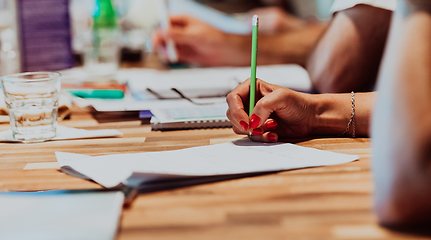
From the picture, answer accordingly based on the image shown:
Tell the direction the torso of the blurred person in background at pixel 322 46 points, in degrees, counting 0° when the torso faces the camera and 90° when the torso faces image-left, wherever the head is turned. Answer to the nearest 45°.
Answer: approximately 90°

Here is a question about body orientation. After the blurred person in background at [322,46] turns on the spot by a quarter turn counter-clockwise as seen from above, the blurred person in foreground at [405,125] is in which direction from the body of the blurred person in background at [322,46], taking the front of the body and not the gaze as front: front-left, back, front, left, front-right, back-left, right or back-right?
front

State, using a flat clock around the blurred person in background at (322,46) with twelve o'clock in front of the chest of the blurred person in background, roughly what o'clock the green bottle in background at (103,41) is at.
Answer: The green bottle in background is roughly at 1 o'clock from the blurred person in background.

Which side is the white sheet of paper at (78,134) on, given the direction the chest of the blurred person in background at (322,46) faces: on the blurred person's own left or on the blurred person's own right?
on the blurred person's own left

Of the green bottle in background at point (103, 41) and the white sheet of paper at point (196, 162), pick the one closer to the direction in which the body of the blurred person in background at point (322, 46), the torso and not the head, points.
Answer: the green bottle in background
